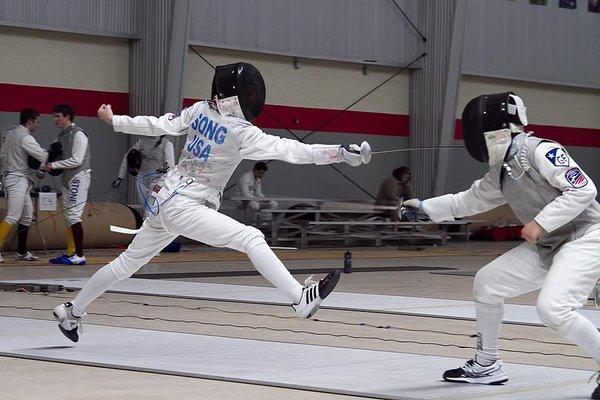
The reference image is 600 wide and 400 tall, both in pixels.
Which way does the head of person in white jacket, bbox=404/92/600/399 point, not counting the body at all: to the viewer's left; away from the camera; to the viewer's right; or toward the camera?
to the viewer's left

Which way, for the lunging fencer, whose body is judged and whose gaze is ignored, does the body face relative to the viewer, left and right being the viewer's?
facing away from the viewer and to the right of the viewer

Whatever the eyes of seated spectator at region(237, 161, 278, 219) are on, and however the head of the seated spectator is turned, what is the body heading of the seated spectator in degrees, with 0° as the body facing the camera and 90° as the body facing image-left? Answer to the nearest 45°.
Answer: approximately 315°

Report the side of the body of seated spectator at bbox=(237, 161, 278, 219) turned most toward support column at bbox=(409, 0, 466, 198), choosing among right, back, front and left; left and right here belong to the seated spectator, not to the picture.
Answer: left

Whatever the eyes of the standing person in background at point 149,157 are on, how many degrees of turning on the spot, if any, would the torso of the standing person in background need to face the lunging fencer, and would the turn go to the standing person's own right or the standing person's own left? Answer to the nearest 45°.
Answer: approximately 45° to the standing person's own left

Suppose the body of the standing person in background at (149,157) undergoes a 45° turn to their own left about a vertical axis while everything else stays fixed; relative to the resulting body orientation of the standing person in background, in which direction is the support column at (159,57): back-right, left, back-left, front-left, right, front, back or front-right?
back

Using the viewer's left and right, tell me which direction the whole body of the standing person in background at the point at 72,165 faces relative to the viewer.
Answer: facing to the left of the viewer

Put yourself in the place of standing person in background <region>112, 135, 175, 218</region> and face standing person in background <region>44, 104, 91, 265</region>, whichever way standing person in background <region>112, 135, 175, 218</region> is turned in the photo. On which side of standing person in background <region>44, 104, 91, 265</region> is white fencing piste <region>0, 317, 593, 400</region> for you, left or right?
left

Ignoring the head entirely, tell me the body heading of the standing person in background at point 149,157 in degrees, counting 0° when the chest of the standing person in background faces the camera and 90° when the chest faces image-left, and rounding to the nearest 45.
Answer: approximately 45°

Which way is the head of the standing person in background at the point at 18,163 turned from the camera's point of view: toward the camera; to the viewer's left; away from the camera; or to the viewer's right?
to the viewer's right

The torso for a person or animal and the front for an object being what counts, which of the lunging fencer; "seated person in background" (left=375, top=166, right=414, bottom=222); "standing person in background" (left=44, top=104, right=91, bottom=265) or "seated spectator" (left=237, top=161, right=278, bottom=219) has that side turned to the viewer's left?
"standing person in background" (left=44, top=104, right=91, bottom=265)
